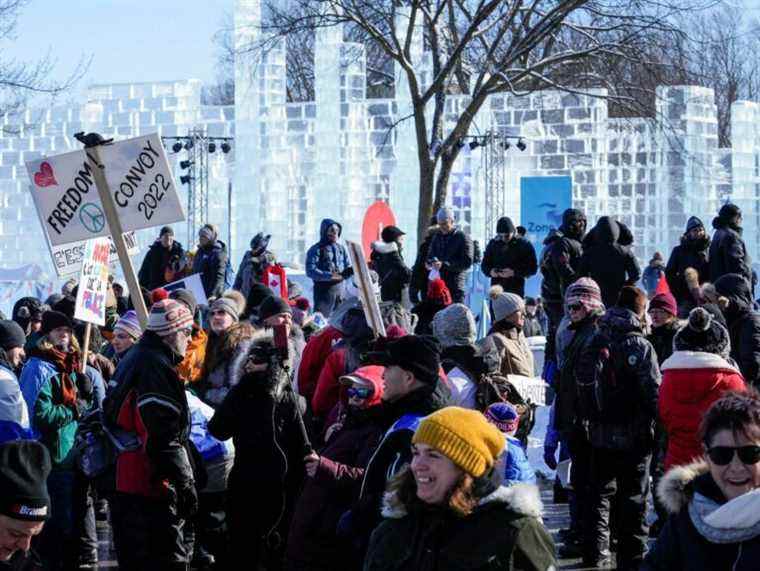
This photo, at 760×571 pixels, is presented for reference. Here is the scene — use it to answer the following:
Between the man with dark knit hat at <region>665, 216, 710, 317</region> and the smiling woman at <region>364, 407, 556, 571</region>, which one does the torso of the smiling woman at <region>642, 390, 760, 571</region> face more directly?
the smiling woman

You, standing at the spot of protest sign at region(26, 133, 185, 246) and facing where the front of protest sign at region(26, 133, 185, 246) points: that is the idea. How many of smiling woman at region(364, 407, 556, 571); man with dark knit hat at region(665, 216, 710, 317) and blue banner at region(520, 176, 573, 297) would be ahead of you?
1

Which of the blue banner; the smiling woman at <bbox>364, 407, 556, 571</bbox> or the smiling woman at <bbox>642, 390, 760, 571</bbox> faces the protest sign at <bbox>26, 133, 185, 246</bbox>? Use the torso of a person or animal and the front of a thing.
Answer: the blue banner

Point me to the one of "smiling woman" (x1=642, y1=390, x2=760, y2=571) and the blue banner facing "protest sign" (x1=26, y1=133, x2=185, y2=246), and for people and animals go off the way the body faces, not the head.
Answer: the blue banner

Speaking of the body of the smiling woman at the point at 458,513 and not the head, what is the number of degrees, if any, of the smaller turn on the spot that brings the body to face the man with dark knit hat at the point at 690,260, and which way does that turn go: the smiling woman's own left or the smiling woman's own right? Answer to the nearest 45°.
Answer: approximately 135° to the smiling woman's own right

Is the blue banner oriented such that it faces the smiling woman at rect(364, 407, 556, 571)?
yes

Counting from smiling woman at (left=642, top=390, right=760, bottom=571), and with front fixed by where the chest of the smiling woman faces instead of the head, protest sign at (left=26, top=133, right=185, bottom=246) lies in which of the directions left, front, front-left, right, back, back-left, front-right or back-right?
back-right

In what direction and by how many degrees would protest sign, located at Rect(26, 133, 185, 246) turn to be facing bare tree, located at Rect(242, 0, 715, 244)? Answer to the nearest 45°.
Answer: approximately 180°

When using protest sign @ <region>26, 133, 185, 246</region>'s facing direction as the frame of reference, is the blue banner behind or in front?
behind

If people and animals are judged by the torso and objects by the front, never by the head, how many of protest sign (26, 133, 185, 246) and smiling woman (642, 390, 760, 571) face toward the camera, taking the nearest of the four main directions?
2
